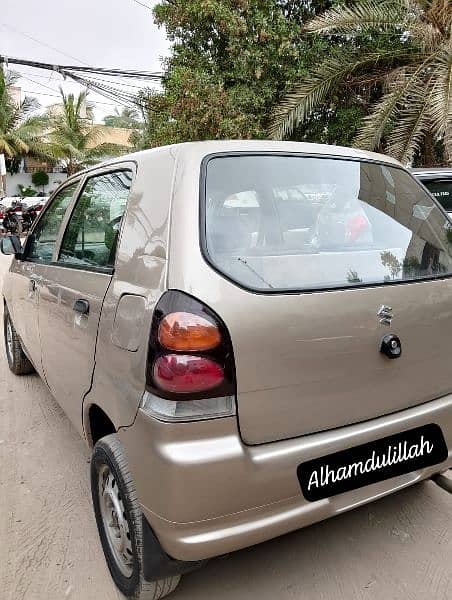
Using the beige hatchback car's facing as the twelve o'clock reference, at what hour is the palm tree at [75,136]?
The palm tree is roughly at 1 o'clock from the beige hatchback car.

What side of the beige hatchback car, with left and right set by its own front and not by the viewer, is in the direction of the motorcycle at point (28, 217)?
front

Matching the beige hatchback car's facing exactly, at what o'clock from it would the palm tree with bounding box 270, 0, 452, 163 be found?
The palm tree is roughly at 2 o'clock from the beige hatchback car.

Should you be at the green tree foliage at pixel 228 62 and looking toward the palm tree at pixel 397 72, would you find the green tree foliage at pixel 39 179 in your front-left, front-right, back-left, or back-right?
back-left

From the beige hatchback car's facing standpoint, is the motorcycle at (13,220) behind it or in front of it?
in front

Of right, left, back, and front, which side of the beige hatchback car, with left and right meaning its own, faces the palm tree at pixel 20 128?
front

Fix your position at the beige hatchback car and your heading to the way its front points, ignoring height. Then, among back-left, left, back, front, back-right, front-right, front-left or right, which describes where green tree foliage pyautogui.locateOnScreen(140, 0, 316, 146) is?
front-right

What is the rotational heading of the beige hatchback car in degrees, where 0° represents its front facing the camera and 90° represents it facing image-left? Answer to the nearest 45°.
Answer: approximately 135°
